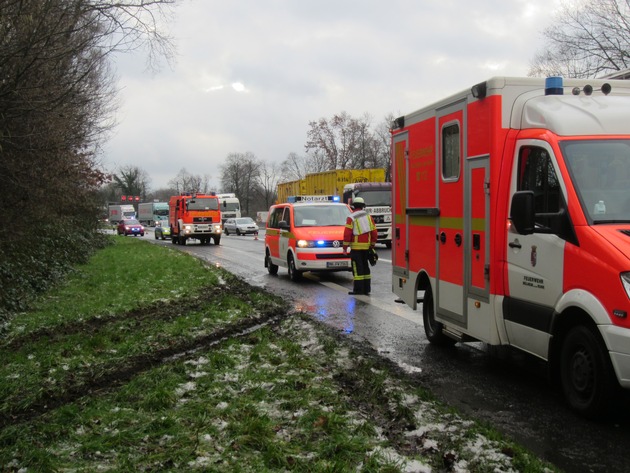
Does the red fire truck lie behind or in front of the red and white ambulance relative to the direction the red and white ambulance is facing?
behind

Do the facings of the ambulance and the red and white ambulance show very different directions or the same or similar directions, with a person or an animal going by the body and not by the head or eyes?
same or similar directions

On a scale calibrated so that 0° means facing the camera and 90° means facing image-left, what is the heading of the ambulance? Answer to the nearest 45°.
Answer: approximately 315°

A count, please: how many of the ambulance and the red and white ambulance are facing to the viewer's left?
0

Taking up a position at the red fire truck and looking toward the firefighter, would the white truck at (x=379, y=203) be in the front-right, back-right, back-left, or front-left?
front-left

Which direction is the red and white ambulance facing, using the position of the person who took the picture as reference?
facing the viewer and to the right of the viewer

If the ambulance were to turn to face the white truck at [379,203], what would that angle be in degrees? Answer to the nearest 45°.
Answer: approximately 135° to its left
